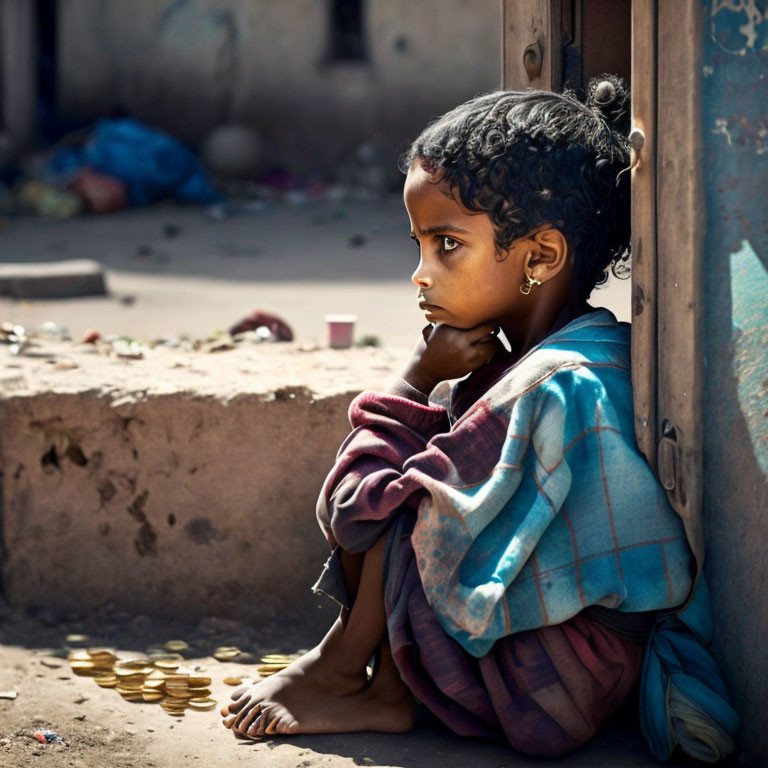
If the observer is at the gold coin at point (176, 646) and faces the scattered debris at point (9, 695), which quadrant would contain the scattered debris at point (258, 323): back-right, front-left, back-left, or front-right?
back-right

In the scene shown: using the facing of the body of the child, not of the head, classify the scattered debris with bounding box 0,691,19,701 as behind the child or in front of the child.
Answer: in front

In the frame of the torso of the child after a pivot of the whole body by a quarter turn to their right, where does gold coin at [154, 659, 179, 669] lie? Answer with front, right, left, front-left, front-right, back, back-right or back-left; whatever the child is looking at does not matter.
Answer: front-left

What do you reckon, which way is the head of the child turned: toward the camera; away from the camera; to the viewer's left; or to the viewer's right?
to the viewer's left

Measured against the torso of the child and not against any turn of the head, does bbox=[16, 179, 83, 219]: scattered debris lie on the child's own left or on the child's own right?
on the child's own right

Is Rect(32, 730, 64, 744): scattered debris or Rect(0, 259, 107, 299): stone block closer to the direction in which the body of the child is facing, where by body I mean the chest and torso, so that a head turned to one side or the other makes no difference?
the scattered debris

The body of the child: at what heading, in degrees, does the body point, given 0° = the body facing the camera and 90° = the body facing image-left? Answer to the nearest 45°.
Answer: approximately 90°

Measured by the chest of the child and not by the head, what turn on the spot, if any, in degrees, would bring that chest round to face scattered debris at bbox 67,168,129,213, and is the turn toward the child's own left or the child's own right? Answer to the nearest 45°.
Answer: approximately 90° to the child's own right

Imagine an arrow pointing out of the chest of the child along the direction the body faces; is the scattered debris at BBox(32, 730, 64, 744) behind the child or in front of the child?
in front
